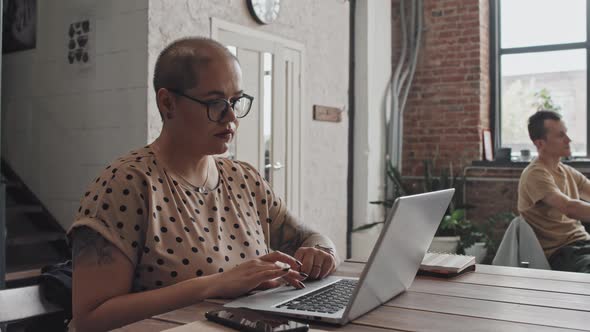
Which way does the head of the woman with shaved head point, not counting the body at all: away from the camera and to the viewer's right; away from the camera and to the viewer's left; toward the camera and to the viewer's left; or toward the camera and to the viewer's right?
toward the camera and to the viewer's right

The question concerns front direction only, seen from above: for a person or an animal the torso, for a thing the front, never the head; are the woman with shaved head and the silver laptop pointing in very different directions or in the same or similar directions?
very different directions

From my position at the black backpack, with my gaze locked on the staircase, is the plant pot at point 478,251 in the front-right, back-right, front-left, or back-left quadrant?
front-right

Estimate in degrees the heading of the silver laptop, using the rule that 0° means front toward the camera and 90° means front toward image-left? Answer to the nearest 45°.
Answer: approximately 135°

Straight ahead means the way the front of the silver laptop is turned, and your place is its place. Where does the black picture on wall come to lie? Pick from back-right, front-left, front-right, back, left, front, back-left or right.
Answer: front

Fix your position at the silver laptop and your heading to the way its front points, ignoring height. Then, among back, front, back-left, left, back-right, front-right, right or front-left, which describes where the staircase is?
front

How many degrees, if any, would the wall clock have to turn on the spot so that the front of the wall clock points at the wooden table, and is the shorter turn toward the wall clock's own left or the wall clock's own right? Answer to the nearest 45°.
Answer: approximately 45° to the wall clock's own right

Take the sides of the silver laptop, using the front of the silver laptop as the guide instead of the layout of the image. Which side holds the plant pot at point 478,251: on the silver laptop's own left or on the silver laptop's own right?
on the silver laptop's own right

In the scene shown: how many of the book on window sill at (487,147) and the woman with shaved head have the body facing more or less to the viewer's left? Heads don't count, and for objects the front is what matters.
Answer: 0

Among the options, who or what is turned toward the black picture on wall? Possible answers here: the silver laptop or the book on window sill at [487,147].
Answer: the silver laptop

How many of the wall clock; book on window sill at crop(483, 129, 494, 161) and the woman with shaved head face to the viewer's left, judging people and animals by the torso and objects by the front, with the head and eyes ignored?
0

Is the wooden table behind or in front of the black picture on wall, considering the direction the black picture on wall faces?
in front
